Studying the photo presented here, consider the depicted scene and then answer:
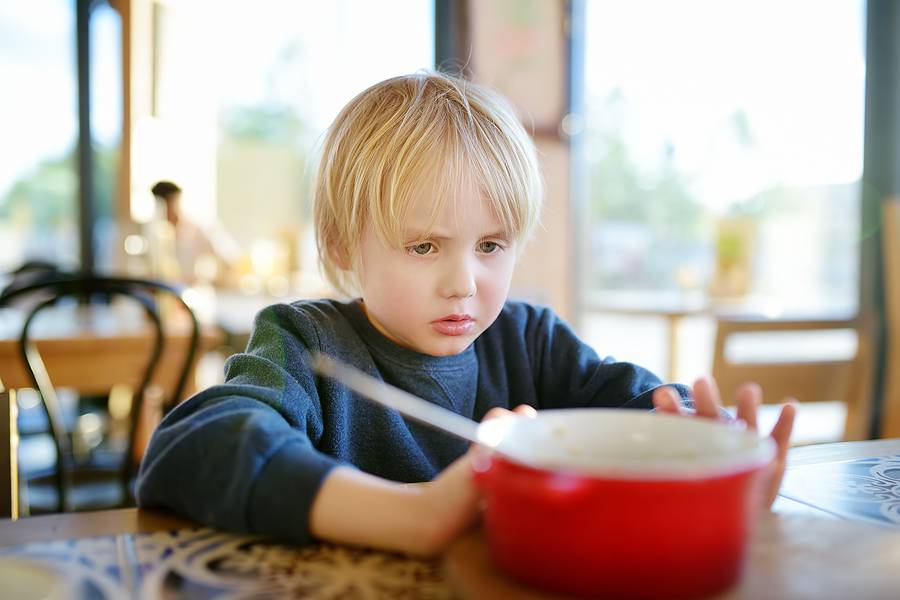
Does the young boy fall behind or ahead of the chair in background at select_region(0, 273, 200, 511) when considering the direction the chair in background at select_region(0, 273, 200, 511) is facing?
behind

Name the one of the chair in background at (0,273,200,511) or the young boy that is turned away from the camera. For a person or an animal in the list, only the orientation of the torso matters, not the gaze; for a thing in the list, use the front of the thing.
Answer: the chair in background

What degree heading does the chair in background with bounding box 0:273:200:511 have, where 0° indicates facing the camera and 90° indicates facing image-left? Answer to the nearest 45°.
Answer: approximately 180°

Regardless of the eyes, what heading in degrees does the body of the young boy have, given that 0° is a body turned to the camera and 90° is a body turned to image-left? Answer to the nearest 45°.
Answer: approximately 315°

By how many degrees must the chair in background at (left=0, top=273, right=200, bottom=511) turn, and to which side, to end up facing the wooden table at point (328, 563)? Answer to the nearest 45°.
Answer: approximately 180°

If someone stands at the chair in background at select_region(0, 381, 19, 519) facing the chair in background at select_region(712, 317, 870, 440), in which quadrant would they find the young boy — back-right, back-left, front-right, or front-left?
front-right

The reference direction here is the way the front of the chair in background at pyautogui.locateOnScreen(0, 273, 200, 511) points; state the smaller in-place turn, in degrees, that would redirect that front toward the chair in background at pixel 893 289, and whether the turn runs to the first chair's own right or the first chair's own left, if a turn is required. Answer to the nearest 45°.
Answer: approximately 90° to the first chair's own right

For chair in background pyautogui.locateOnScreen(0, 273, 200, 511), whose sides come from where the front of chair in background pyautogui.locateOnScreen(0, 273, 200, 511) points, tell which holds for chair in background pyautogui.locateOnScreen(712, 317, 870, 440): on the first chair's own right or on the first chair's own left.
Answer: on the first chair's own right

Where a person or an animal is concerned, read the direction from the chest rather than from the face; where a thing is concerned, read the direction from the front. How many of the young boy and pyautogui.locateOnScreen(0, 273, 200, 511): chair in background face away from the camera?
1
